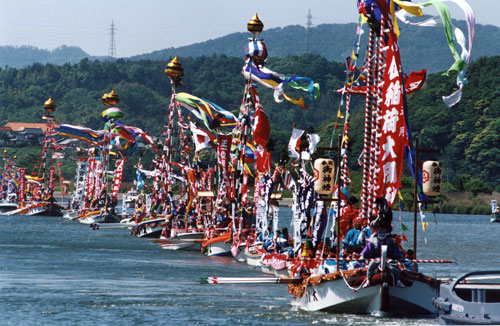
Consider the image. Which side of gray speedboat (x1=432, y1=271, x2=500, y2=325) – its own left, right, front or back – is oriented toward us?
left

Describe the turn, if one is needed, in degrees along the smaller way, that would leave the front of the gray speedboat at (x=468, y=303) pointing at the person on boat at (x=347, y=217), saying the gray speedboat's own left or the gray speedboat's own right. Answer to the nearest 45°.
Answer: approximately 45° to the gray speedboat's own right

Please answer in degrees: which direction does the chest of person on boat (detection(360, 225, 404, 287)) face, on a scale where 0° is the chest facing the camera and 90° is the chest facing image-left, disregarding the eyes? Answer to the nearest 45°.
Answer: approximately 0°
